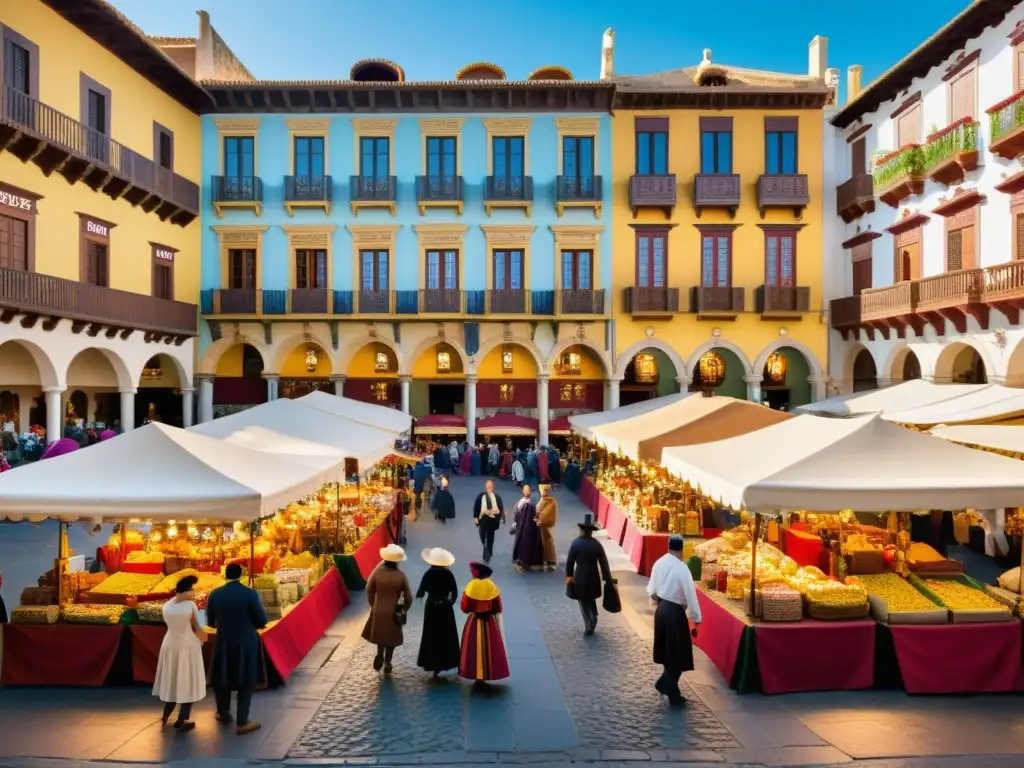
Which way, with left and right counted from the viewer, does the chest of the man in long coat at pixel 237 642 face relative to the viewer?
facing away from the viewer

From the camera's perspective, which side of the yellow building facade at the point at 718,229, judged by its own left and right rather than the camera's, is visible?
front

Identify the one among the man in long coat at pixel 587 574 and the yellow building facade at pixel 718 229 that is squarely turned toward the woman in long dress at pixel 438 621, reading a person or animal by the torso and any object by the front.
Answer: the yellow building facade

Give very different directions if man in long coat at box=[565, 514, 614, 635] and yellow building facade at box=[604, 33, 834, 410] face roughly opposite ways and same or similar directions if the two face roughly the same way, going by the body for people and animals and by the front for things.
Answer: very different directions

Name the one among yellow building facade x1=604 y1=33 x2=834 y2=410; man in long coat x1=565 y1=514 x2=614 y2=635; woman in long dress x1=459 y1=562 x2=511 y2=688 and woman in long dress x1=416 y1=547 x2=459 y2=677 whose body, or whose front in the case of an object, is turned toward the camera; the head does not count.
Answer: the yellow building facade

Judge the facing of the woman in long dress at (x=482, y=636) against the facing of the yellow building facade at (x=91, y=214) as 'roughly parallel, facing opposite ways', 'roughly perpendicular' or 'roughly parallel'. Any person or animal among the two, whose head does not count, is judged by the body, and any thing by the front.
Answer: roughly perpendicular

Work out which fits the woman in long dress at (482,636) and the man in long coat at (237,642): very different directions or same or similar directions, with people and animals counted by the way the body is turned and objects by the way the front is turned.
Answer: same or similar directions

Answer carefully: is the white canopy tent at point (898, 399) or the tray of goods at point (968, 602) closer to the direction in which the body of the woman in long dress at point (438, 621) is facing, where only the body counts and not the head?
the white canopy tent

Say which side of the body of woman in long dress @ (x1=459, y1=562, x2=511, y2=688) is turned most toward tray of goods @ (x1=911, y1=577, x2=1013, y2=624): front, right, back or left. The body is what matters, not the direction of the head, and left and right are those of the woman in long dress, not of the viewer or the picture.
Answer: right

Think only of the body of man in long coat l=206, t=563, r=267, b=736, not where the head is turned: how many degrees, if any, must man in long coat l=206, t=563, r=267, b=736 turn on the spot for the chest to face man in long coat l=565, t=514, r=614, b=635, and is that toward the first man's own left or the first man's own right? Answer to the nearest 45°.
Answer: approximately 90° to the first man's own right

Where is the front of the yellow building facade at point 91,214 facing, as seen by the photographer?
facing the viewer and to the right of the viewer

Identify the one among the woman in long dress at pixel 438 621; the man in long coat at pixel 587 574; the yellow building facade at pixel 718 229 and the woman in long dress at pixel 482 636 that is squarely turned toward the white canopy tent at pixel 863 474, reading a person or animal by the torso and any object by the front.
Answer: the yellow building facade

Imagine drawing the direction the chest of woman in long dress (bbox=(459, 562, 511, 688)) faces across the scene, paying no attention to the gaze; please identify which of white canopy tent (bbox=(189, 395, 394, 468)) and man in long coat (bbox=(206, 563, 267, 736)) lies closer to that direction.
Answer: the white canopy tent

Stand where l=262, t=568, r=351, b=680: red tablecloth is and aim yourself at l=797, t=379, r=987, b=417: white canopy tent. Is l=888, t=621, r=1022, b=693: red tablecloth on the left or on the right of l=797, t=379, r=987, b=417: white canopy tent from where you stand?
right

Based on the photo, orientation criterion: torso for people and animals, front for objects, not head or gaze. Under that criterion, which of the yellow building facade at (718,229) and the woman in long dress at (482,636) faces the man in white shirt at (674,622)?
the yellow building facade

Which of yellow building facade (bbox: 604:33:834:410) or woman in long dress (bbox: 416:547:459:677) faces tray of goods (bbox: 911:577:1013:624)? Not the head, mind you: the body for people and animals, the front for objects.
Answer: the yellow building facade

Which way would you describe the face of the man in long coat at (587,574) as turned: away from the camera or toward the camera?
away from the camera

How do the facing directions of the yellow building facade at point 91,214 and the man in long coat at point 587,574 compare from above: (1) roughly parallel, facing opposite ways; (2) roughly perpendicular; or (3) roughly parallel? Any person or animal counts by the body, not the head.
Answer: roughly perpendicular

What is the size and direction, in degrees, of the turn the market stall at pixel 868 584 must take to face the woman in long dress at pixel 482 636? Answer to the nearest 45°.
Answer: approximately 45° to its right

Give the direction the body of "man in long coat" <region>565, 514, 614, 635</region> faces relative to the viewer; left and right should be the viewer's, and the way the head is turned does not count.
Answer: facing away from the viewer
